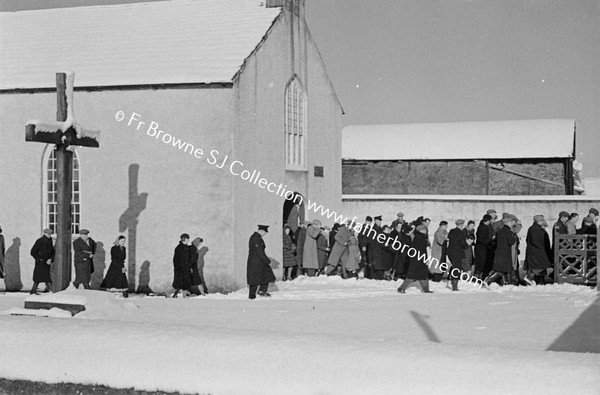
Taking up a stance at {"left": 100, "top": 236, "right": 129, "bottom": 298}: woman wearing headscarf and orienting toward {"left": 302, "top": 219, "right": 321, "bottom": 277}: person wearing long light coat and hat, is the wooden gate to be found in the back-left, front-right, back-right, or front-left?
front-right

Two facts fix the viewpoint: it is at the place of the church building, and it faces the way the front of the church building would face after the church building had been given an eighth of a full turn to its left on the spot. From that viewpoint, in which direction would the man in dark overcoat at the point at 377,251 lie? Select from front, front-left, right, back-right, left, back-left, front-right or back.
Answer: front
